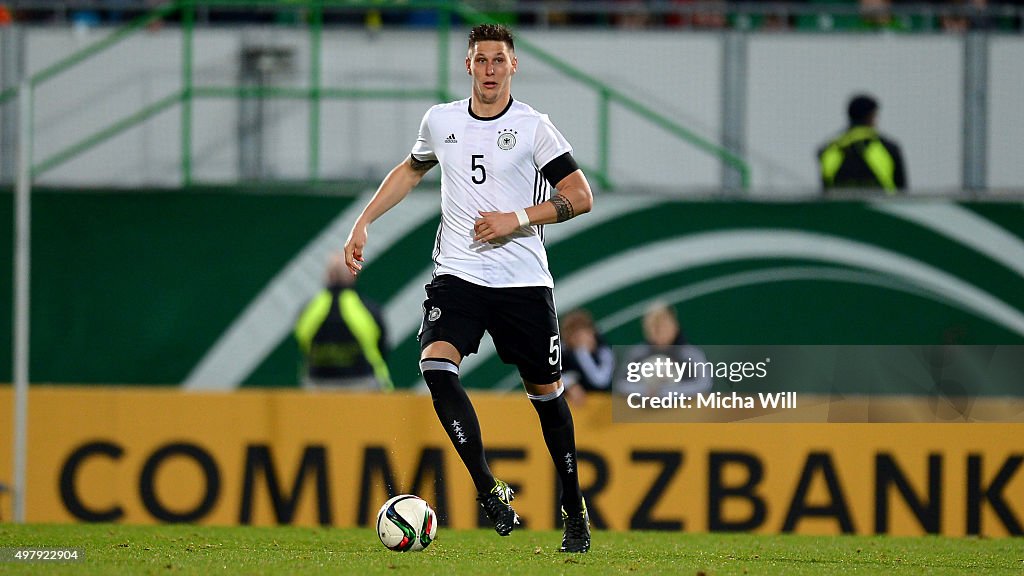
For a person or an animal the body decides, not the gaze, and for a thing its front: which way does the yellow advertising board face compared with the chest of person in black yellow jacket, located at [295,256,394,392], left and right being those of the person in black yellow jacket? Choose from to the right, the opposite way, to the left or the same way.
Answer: the opposite way

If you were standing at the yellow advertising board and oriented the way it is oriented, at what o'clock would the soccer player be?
The soccer player is roughly at 12 o'clock from the yellow advertising board.

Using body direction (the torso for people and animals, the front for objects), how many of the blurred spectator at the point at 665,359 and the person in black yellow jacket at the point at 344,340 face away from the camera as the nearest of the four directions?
1

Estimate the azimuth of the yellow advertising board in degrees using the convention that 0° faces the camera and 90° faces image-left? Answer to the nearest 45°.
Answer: approximately 0°

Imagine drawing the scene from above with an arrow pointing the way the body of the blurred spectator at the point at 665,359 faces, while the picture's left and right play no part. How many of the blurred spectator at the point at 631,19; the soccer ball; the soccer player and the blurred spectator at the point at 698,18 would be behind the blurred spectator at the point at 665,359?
2

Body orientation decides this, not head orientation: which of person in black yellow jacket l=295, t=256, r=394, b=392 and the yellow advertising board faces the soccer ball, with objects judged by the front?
the yellow advertising board

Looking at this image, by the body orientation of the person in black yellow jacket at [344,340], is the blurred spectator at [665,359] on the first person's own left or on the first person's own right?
on the first person's own right

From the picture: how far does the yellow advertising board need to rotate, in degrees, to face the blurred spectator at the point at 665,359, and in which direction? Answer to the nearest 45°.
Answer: approximately 135° to its left
